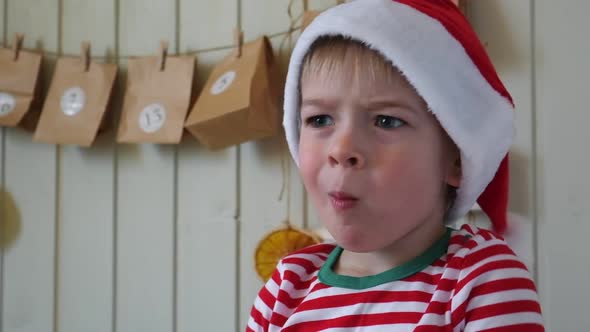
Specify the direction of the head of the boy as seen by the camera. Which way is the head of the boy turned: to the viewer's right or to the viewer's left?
to the viewer's left

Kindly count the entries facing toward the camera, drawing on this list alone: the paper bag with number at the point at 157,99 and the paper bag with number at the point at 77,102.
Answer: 2

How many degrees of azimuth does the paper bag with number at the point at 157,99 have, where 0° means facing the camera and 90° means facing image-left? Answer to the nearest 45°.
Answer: approximately 0°

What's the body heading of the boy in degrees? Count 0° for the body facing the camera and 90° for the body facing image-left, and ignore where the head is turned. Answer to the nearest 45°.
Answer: approximately 45°
